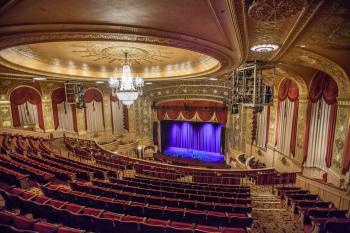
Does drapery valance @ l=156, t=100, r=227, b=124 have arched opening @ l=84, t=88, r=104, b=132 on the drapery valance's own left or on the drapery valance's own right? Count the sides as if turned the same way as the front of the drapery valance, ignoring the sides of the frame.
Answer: on the drapery valance's own right

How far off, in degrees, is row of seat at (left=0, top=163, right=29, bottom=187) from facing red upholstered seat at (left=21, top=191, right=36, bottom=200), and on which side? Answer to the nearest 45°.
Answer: approximately 135° to its right

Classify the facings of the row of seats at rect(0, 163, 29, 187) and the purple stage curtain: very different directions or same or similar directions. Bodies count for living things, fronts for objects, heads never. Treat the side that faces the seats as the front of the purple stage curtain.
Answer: very different directions

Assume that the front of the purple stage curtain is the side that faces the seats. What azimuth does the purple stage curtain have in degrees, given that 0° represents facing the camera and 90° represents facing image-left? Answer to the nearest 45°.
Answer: approximately 0°

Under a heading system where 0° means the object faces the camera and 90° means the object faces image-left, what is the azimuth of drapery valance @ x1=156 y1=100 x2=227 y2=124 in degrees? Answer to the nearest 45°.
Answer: approximately 0°

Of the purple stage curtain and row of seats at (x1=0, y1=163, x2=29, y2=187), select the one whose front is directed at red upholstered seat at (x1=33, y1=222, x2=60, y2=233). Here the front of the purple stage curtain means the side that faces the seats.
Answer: the purple stage curtain

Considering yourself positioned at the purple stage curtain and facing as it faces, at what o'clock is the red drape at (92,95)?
The red drape is roughly at 2 o'clock from the purple stage curtain.

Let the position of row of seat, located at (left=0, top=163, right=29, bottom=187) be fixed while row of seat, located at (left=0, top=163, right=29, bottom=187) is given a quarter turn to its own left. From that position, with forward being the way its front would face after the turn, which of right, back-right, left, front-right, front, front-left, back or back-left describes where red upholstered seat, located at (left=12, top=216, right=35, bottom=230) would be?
back-left

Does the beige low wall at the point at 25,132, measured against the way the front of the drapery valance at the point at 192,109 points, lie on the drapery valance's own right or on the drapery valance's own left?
on the drapery valance's own right

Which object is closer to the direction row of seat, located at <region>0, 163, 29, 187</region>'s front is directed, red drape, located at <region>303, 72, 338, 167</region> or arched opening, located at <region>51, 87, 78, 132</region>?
the arched opening

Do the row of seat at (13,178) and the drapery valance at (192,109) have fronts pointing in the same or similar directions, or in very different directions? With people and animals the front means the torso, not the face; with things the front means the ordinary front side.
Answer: very different directions
